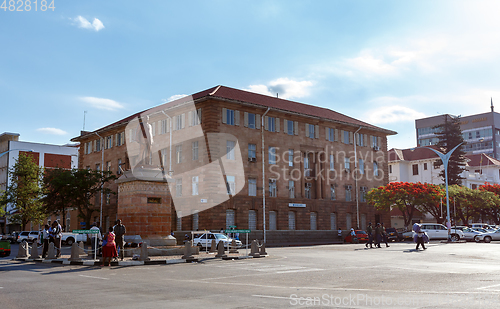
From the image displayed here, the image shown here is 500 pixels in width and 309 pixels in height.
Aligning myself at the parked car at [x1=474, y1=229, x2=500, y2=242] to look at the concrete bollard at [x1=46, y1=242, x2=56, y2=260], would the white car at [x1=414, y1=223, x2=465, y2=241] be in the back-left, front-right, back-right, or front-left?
front-right

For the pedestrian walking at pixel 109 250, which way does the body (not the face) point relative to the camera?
away from the camera

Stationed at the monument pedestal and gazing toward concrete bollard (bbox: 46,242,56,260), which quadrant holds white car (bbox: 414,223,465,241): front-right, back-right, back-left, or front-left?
back-left

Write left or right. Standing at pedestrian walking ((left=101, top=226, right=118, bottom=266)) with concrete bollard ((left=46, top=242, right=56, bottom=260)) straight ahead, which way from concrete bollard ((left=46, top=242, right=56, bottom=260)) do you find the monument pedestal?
right
